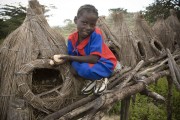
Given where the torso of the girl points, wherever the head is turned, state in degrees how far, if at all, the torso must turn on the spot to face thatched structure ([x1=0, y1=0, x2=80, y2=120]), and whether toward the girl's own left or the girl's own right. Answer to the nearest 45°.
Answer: approximately 45° to the girl's own right

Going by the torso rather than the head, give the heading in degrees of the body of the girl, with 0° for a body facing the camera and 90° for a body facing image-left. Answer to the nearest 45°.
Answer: approximately 45°

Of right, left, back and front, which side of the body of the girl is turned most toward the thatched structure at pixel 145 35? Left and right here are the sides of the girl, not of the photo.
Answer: back

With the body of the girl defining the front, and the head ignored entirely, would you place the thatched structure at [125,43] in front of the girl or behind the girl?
behind

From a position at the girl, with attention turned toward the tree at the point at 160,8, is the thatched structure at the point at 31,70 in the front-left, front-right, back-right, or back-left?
back-left

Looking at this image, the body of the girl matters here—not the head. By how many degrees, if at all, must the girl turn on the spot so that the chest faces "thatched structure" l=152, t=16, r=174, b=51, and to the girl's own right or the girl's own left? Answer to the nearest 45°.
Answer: approximately 180°

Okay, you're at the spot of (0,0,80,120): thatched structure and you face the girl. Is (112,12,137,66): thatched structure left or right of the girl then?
left
